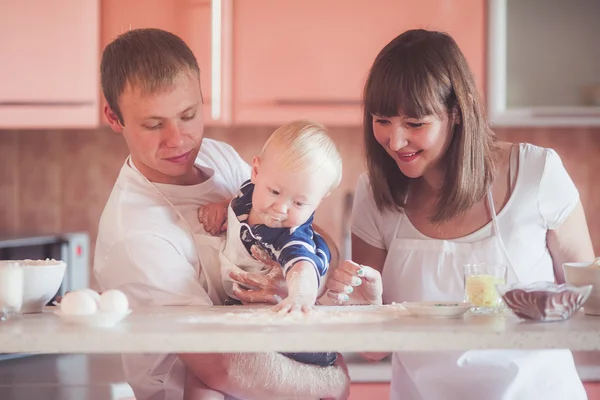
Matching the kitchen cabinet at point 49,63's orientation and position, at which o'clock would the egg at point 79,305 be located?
The egg is roughly at 12 o'clock from the kitchen cabinet.

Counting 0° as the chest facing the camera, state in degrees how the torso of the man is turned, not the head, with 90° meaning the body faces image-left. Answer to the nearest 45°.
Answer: approximately 315°

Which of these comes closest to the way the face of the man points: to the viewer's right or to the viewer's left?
to the viewer's right

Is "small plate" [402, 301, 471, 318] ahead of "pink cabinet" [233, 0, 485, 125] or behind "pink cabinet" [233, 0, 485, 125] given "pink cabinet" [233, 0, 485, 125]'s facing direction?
ahead

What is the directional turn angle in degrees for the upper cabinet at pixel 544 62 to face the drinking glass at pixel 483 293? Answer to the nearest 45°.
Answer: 0° — it already faces it
